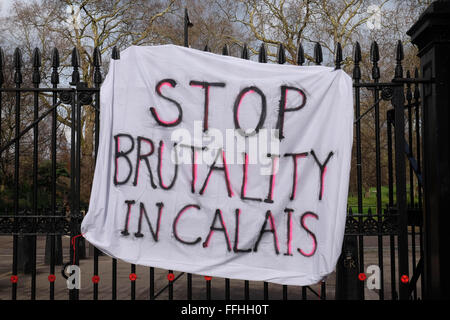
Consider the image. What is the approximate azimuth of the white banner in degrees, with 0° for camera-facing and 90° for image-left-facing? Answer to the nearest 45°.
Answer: approximately 0°

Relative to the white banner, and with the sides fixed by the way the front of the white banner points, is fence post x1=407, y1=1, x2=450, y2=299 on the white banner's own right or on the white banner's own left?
on the white banner's own left
